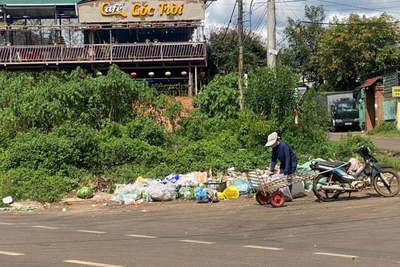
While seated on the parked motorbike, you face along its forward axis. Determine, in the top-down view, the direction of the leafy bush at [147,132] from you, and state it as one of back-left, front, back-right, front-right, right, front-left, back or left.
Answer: back-left

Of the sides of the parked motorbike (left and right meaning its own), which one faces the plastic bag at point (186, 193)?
back

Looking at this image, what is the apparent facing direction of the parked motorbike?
to the viewer's right

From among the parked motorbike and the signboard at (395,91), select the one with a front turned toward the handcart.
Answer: the signboard

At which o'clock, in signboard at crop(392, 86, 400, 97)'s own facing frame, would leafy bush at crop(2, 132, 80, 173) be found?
The leafy bush is roughly at 1 o'clock from the signboard.

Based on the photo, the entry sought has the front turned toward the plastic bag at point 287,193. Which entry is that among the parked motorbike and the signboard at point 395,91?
the signboard

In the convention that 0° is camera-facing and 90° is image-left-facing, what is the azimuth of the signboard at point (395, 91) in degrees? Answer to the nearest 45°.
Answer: approximately 0°

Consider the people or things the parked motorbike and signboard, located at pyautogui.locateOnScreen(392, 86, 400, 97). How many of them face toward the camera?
1

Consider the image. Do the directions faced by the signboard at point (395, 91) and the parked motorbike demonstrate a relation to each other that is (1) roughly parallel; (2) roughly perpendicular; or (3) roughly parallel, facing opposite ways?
roughly perpendicular

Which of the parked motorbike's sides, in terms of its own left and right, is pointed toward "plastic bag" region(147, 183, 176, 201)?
back
